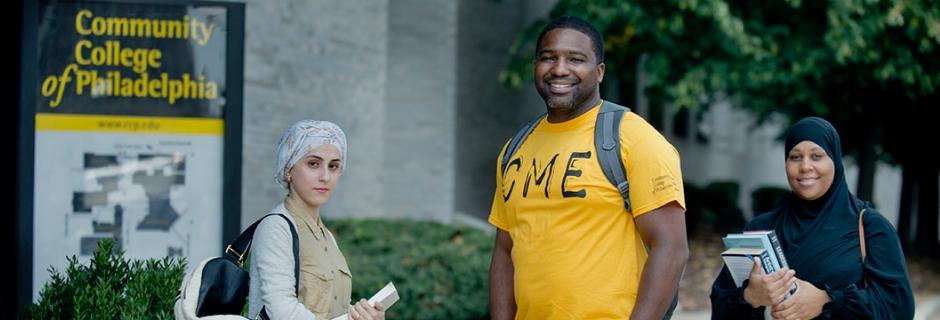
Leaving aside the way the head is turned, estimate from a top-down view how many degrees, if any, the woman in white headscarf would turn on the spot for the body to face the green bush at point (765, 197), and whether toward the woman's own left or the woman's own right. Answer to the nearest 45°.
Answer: approximately 90° to the woman's own left

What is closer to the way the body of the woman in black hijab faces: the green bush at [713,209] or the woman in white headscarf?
the woman in white headscarf

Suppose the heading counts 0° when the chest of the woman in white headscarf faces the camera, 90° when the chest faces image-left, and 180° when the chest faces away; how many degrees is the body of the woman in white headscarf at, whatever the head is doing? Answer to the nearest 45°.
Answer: approximately 315°

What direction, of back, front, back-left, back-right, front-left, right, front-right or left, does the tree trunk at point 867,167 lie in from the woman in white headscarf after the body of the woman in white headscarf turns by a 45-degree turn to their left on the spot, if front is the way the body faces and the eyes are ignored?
front-left

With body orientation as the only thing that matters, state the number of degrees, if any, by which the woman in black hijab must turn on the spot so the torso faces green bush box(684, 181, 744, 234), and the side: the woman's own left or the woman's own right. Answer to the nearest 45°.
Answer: approximately 135° to the woman's own right

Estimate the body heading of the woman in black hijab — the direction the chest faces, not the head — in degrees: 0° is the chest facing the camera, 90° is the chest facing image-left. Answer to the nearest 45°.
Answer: approximately 45°

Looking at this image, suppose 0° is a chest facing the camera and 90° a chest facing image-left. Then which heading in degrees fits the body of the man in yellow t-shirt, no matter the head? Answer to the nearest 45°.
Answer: approximately 45°

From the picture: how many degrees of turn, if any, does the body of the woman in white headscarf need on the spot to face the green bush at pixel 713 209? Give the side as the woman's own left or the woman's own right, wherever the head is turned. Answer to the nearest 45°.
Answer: approximately 90° to the woman's own left
